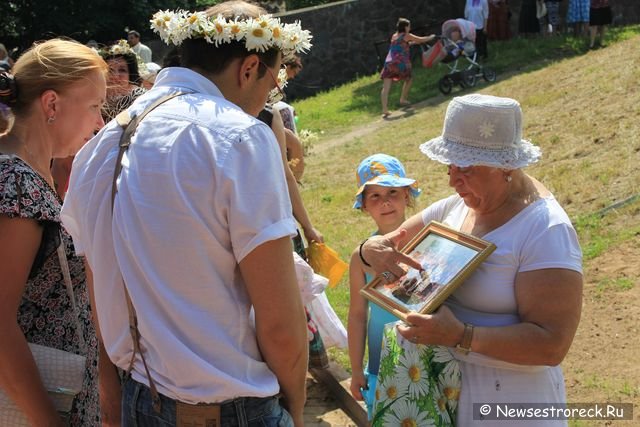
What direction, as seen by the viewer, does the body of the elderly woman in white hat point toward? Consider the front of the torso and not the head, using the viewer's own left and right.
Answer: facing the viewer and to the left of the viewer

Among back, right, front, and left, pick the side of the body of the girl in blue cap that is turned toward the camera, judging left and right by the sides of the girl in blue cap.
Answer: front

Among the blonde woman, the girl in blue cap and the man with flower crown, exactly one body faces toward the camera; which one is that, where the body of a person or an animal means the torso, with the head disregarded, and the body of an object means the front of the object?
the girl in blue cap

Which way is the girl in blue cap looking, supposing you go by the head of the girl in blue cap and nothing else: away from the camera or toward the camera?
toward the camera

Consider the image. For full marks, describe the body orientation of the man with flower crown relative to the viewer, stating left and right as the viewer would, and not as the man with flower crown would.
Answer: facing away from the viewer and to the right of the viewer

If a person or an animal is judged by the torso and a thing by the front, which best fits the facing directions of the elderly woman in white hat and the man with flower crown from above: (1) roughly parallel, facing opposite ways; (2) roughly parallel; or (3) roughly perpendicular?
roughly parallel, facing opposite ways

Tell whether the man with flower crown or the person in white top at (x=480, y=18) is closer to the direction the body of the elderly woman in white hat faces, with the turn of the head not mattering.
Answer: the man with flower crown

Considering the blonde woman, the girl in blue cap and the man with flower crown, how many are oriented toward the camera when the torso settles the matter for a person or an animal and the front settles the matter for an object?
1

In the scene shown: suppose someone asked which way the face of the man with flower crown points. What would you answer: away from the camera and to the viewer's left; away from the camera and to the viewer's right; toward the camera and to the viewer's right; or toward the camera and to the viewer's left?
away from the camera and to the viewer's right

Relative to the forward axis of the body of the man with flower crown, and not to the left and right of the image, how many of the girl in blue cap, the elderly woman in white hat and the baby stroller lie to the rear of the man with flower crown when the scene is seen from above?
0

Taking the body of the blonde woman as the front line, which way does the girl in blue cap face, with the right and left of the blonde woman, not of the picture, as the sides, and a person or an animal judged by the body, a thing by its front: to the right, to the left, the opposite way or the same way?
to the right

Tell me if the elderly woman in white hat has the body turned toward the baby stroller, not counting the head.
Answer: no

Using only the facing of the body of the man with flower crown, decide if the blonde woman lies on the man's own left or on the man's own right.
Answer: on the man's own left

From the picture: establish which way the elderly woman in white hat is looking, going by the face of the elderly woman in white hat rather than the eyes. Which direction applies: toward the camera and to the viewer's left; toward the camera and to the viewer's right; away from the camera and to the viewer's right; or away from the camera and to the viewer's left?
toward the camera and to the viewer's left

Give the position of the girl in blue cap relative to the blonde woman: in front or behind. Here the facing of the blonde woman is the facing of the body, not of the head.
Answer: in front

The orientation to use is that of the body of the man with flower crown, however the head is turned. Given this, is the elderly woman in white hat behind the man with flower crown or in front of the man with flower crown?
in front

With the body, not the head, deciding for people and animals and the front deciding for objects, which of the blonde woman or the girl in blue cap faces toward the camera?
the girl in blue cap

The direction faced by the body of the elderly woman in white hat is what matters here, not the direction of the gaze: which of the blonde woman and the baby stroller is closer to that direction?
the blonde woman

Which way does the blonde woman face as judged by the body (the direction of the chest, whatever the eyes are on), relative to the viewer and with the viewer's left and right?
facing to the right of the viewer
